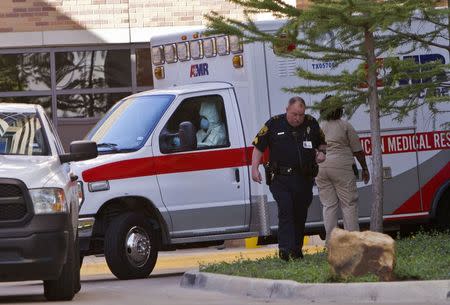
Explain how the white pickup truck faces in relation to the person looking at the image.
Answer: facing the viewer

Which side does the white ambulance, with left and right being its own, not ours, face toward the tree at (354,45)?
left

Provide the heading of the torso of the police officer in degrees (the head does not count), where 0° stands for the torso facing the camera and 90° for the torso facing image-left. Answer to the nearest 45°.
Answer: approximately 0°

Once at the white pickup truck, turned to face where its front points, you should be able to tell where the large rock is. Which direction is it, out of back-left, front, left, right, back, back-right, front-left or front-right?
left

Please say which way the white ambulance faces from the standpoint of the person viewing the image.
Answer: facing the viewer and to the left of the viewer

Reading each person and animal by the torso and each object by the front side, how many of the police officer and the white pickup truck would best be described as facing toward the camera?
2
